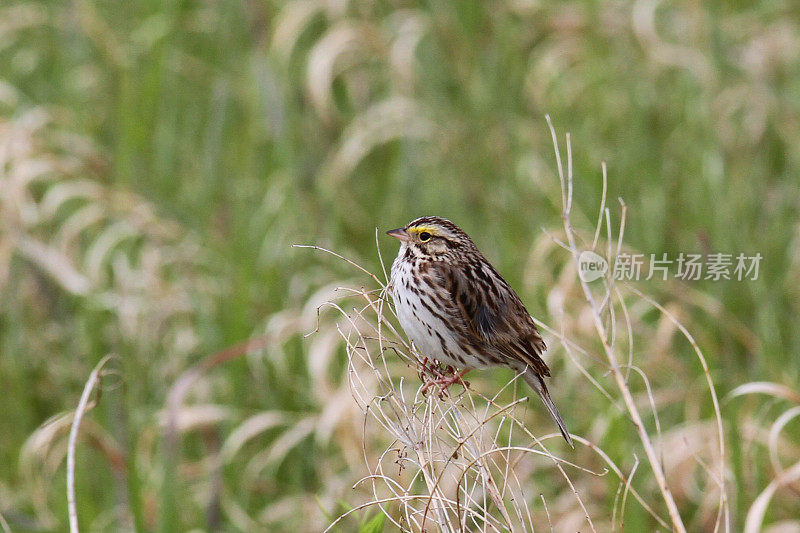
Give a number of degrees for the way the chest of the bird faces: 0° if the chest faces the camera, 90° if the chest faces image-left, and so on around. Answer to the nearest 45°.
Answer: approximately 90°
